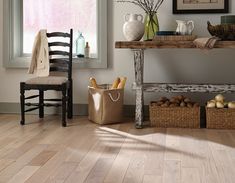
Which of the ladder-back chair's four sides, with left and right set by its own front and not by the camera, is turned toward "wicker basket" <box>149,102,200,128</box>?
left

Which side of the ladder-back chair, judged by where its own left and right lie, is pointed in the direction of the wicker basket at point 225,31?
left

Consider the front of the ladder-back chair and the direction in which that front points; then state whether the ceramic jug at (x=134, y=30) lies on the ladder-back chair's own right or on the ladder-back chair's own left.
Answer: on the ladder-back chair's own left

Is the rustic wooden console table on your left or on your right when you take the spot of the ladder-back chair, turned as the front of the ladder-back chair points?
on your left

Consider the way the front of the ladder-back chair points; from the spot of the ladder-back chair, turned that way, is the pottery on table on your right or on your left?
on your left
